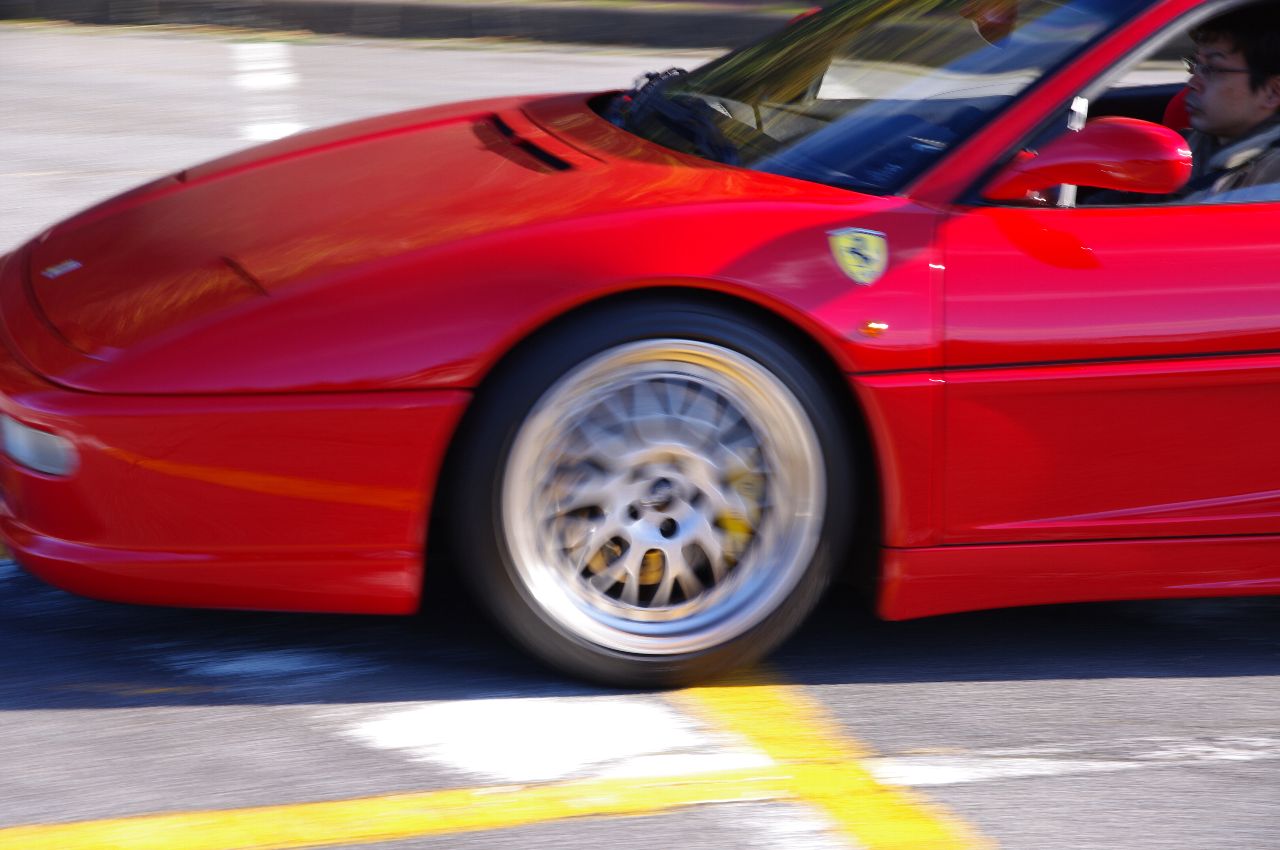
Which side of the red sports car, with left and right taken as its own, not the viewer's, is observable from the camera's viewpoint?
left

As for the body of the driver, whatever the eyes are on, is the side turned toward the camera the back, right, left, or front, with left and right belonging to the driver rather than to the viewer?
left
